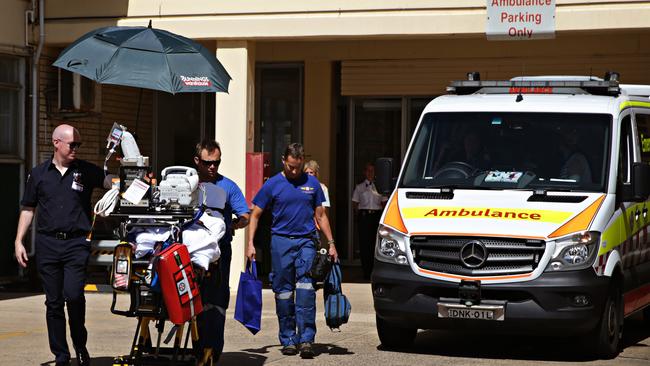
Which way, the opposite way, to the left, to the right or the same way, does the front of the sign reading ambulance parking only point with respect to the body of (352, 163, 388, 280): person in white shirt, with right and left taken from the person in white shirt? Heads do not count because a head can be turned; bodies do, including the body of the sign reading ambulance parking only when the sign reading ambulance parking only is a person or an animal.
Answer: the same way

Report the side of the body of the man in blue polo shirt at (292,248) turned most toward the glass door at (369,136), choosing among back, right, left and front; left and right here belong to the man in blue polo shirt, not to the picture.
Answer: back

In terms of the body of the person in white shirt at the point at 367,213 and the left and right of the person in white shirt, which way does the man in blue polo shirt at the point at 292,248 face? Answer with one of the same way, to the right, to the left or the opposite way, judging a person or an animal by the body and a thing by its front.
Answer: the same way

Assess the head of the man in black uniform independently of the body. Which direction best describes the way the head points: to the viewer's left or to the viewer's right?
to the viewer's right

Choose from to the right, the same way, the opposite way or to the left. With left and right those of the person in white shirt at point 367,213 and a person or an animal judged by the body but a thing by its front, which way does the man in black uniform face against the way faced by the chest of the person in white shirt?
the same way

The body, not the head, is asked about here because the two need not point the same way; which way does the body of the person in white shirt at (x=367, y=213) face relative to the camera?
toward the camera

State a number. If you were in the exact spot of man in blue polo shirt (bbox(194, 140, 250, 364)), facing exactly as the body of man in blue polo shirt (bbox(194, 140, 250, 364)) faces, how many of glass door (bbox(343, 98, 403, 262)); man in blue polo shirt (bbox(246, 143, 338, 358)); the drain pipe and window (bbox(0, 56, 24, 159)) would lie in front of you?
0

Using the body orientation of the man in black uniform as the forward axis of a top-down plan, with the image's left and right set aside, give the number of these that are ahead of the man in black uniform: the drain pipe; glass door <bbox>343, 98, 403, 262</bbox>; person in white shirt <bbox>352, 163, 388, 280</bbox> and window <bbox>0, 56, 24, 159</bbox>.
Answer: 0

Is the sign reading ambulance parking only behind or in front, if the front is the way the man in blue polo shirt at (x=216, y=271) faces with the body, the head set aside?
behind

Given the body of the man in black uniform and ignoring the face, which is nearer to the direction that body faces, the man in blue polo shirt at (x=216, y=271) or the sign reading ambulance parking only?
the man in blue polo shirt

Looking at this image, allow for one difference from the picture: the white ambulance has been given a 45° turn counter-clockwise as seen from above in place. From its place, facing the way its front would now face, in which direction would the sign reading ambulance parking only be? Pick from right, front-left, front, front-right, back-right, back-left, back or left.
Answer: back

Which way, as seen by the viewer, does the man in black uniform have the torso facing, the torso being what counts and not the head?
toward the camera

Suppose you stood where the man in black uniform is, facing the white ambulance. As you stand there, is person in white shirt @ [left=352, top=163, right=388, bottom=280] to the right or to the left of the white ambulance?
left

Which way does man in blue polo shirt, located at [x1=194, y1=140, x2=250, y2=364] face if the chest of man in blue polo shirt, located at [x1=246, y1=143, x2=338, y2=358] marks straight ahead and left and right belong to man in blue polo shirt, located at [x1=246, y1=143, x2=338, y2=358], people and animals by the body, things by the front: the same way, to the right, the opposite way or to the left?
the same way

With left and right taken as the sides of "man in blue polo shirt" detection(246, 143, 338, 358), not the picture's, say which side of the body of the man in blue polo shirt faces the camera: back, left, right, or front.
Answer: front

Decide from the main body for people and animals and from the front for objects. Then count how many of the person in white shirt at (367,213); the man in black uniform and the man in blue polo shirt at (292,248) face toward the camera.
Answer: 3

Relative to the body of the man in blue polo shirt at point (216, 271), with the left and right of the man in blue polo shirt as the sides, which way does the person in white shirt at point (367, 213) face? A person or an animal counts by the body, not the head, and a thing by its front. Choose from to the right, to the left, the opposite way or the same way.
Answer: the same way
